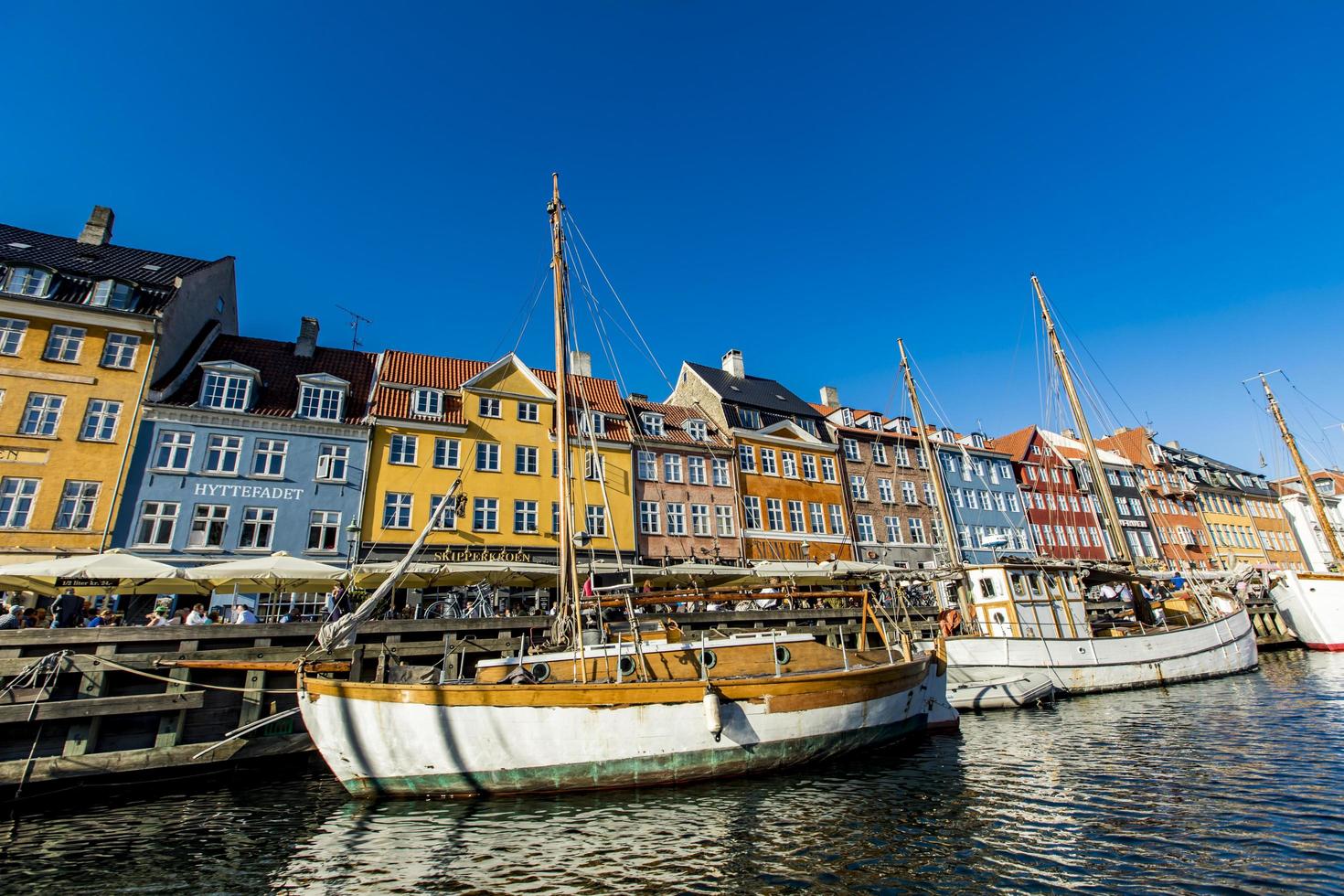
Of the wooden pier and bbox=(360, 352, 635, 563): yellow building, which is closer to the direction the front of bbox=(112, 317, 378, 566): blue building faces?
the wooden pier

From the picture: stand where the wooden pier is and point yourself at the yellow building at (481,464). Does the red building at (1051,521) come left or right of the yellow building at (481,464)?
right

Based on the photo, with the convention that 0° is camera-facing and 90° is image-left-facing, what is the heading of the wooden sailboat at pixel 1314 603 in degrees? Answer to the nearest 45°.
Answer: approximately 45°

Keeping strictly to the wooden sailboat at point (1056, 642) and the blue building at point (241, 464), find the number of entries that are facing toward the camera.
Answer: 1

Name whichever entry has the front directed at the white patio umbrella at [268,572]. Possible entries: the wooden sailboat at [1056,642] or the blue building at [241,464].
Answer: the blue building

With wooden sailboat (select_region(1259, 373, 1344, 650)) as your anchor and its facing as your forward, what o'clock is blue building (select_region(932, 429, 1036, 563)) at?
The blue building is roughly at 2 o'clock from the wooden sailboat.

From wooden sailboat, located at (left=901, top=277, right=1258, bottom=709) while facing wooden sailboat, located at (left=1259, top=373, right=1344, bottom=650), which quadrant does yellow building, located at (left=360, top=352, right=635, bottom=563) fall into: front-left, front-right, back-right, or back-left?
back-left

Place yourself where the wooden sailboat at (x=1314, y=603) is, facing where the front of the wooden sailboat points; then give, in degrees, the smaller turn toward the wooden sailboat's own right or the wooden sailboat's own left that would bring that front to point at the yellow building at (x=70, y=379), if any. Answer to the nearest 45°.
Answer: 0° — it already faces it

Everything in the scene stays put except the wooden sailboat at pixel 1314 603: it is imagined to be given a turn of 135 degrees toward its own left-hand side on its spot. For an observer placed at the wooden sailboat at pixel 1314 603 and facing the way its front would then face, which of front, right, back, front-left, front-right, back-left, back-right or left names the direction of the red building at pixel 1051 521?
back-left

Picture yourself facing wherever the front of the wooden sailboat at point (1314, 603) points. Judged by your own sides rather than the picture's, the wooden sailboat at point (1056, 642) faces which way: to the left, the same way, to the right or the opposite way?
the opposite way

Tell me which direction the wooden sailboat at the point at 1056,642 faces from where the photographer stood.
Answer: facing away from the viewer and to the right of the viewer

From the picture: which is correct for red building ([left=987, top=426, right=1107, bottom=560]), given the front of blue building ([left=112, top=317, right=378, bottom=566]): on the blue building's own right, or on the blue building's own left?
on the blue building's own left
